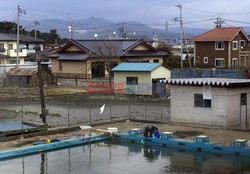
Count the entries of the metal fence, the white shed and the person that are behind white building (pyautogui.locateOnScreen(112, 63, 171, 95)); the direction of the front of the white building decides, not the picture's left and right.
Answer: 0

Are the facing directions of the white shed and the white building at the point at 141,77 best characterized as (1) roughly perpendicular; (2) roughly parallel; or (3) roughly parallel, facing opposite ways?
roughly parallel

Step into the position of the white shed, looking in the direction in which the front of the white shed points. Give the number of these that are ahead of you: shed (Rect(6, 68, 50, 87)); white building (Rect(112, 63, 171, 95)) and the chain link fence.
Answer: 0

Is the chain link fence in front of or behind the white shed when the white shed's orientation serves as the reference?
behind

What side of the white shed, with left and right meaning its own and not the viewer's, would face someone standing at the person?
right

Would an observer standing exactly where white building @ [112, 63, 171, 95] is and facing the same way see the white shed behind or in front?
in front

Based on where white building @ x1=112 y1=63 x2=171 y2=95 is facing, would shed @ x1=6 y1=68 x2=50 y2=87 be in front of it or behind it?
behind

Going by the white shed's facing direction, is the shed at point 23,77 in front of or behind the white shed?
behind

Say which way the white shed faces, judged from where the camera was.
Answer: facing the viewer and to the right of the viewer

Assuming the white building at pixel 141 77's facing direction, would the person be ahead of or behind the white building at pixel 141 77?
ahead

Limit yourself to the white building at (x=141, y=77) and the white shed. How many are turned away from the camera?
0
